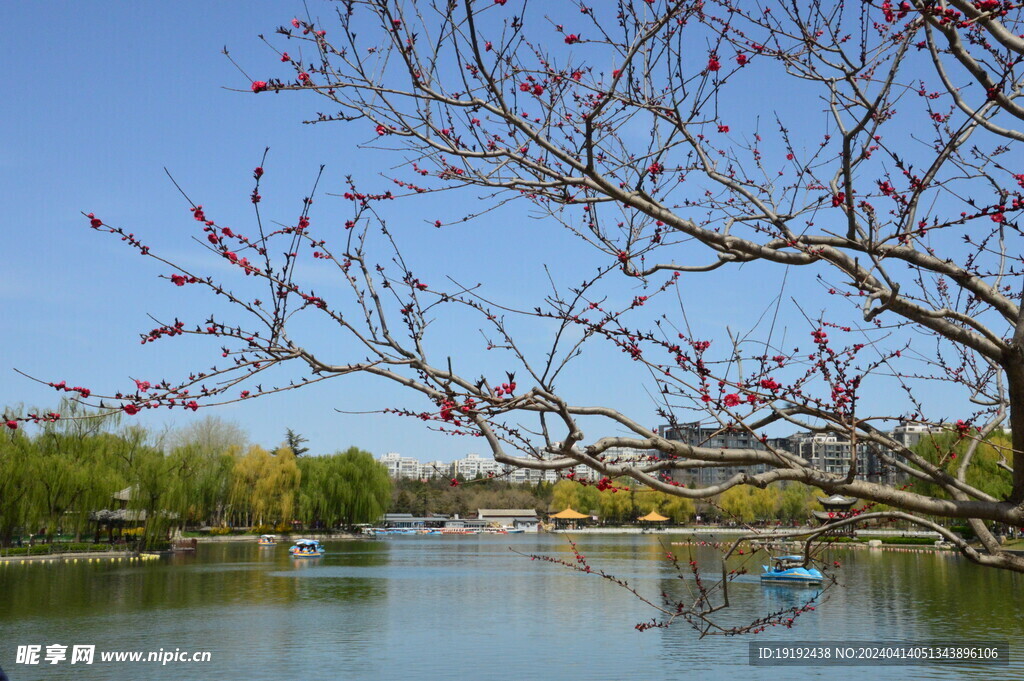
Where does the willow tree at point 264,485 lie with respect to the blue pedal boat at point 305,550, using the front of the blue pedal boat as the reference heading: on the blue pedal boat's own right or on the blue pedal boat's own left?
on the blue pedal boat's own right

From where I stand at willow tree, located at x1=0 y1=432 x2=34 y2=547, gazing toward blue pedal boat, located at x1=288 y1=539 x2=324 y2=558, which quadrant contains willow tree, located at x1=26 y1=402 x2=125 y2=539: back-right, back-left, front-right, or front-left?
front-left

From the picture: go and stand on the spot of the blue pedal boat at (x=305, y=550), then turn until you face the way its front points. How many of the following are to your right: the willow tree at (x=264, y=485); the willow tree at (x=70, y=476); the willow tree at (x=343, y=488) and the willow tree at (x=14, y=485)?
2
